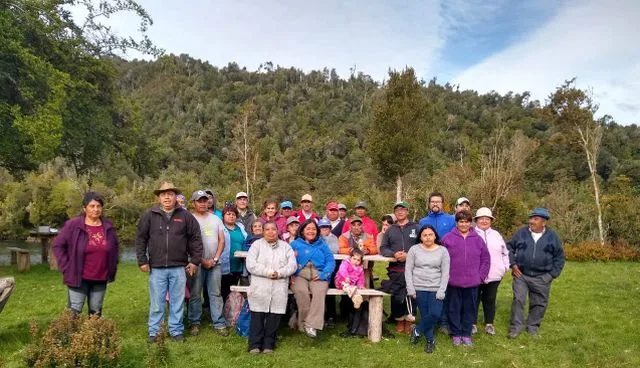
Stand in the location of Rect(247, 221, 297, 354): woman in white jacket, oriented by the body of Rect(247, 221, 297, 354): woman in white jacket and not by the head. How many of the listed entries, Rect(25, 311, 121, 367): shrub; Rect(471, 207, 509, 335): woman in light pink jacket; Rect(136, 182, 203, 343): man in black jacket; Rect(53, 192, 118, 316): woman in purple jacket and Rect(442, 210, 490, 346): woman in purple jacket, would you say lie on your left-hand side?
2

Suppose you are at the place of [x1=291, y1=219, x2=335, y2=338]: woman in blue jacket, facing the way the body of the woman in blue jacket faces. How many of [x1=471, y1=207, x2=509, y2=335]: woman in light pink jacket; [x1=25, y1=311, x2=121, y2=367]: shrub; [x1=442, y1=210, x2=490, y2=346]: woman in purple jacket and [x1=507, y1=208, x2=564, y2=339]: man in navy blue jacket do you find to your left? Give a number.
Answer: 3

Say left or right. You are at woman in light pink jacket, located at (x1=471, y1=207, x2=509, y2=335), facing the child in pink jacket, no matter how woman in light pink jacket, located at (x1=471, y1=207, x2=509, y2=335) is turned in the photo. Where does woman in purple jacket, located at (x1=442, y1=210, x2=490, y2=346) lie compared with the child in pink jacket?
left

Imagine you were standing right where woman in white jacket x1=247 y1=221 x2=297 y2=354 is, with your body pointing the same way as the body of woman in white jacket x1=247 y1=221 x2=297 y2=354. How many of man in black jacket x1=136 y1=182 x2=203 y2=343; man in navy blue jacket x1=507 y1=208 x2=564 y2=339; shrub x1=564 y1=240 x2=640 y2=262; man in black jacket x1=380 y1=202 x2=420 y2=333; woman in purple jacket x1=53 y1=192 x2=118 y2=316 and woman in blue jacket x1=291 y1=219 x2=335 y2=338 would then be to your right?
2
